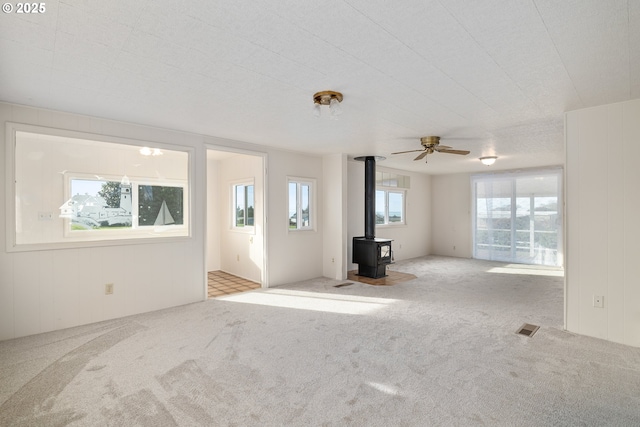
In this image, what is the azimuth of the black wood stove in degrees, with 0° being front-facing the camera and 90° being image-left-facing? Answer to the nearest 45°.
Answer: approximately 315°

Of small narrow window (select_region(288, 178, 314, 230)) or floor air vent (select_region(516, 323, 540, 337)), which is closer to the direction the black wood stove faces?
the floor air vent

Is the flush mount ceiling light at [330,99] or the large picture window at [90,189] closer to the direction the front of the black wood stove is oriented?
the flush mount ceiling light

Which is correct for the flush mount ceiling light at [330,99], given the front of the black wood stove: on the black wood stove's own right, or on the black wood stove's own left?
on the black wood stove's own right

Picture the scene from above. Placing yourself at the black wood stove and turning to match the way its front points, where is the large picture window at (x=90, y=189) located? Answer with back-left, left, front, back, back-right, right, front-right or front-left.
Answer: right

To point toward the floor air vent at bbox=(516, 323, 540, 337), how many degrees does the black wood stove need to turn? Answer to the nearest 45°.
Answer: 0° — it already faces it
